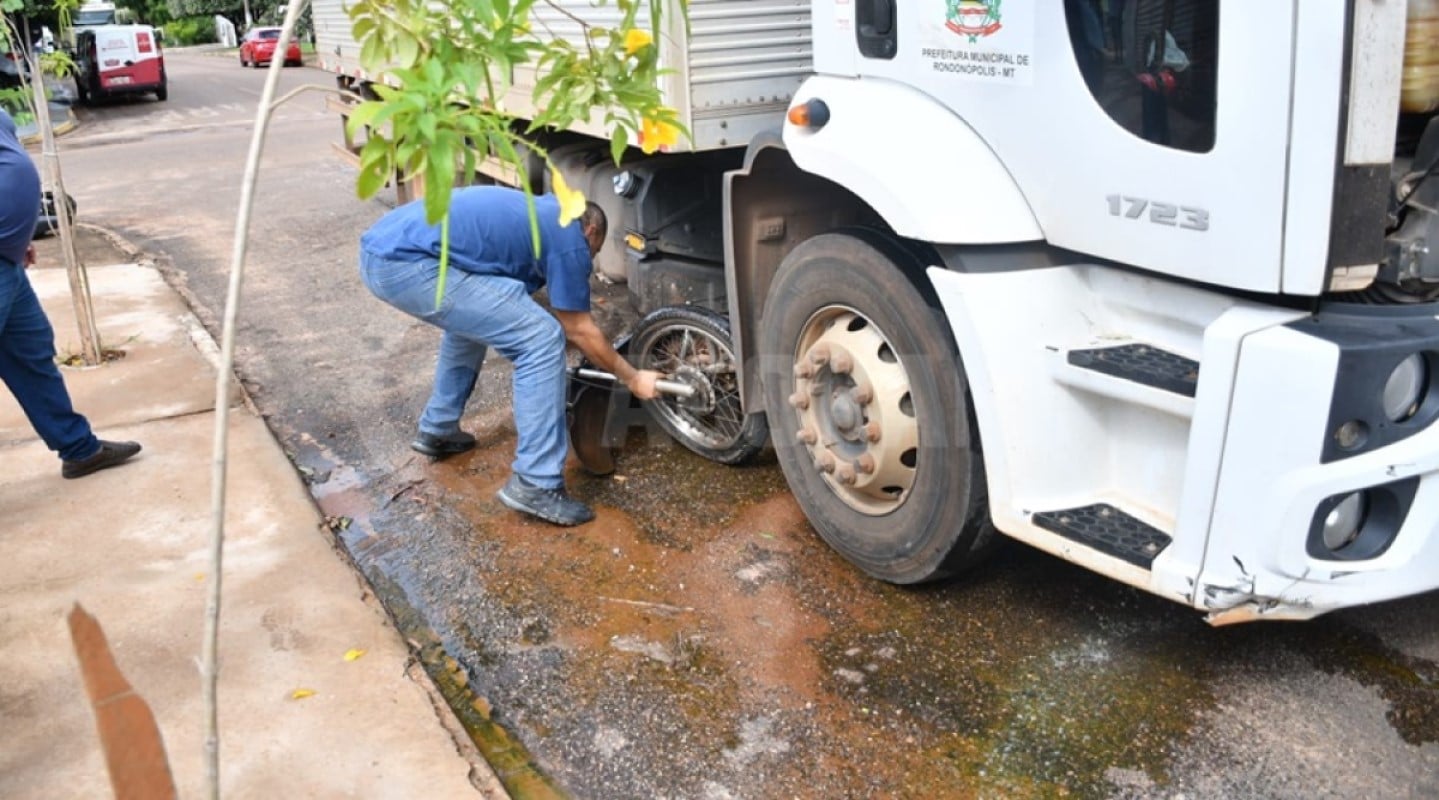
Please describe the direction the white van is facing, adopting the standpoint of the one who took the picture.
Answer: facing away from the viewer

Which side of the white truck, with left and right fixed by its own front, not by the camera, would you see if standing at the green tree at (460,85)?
right

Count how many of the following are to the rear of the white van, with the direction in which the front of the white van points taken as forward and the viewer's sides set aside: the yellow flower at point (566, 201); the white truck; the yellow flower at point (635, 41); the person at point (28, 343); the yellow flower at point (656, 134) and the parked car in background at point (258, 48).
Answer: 5

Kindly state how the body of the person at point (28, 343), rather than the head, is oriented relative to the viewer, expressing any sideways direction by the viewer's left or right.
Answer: facing to the right of the viewer

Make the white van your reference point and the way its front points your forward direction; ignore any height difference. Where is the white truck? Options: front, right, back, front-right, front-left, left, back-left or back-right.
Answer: back

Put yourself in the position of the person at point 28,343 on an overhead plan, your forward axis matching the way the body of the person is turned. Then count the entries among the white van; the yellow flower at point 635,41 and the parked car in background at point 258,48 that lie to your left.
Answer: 2

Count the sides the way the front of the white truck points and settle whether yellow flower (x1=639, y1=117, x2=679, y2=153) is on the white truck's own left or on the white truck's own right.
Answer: on the white truck's own right

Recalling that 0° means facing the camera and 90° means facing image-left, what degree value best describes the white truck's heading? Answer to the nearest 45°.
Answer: approximately 315°

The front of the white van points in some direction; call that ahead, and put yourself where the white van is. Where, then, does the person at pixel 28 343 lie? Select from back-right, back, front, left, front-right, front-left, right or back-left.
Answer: back
